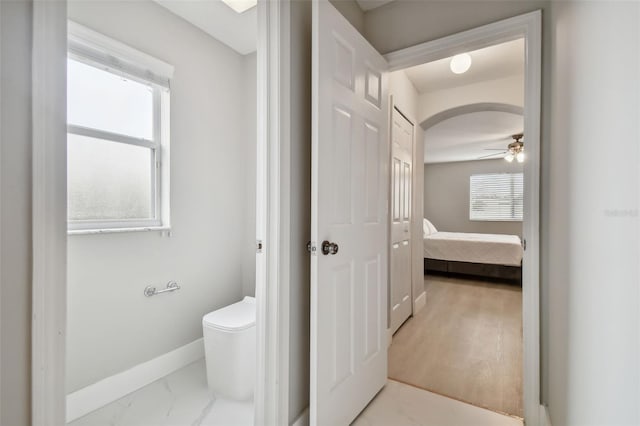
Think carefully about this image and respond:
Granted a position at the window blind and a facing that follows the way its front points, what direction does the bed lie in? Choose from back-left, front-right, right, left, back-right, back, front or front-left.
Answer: front

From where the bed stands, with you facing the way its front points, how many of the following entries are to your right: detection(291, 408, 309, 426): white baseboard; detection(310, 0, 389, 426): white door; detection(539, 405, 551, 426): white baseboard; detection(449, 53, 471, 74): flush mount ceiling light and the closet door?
5

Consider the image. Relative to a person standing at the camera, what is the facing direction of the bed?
facing to the right of the viewer

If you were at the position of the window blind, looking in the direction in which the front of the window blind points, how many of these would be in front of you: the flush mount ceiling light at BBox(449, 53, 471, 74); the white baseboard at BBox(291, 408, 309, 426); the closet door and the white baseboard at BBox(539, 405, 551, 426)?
4

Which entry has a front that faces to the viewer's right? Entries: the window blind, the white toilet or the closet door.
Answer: the closet door

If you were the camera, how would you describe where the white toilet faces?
facing the viewer and to the left of the viewer

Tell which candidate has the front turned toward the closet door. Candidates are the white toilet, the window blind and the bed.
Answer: the window blind

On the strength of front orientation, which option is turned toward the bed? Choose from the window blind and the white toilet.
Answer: the window blind

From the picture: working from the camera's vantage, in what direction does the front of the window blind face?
facing the viewer

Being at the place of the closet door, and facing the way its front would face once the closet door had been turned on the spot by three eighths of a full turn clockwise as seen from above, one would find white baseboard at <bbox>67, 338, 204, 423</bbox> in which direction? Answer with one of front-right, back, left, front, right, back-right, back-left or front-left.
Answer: front

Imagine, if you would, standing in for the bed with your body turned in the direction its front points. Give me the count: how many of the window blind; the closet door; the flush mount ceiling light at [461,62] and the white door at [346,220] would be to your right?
3

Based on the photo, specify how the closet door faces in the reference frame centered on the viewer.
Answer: facing to the right of the viewer

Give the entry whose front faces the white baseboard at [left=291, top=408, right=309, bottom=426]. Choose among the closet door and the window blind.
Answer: the window blind

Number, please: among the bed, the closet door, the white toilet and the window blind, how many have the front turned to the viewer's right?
2

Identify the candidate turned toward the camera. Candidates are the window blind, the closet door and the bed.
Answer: the window blind

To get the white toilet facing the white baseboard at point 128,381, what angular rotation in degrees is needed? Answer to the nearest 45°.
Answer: approximately 45° to its right

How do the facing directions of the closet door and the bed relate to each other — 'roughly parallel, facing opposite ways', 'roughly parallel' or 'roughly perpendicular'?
roughly parallel
